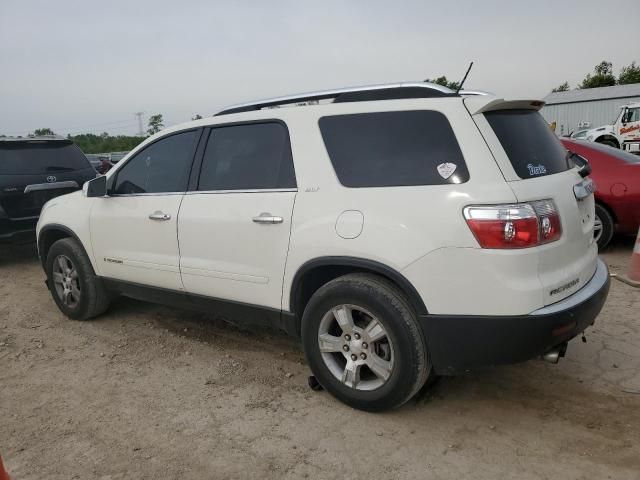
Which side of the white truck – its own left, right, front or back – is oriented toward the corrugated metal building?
right

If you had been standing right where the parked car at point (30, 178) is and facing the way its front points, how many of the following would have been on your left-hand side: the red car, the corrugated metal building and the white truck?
0

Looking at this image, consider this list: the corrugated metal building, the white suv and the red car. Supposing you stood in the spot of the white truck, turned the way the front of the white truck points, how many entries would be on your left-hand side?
2

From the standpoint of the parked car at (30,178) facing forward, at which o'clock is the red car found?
The red car is roughly at 4 o'clock from the parked car.

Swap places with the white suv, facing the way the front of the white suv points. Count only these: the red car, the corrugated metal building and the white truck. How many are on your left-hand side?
0

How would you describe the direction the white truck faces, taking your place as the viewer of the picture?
facing to the left of the viewer

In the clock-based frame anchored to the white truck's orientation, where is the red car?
The red car is roughly at 9 o'clock from the white truck.

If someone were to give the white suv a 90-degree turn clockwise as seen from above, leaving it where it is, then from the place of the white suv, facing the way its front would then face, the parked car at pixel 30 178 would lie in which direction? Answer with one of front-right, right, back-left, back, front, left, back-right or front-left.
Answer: left

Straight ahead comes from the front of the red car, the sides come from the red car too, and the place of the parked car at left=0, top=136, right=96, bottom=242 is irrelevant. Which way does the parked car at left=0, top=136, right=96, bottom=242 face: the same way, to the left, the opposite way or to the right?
the same way

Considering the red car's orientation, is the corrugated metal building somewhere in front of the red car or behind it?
in front

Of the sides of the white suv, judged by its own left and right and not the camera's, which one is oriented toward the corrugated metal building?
right

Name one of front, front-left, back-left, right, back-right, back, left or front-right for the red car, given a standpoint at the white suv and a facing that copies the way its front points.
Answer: right

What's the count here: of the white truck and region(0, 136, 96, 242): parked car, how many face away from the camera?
1

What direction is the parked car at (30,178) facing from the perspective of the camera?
away from the camera

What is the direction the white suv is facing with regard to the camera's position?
facing away from the viewer and to the left of the viewer
